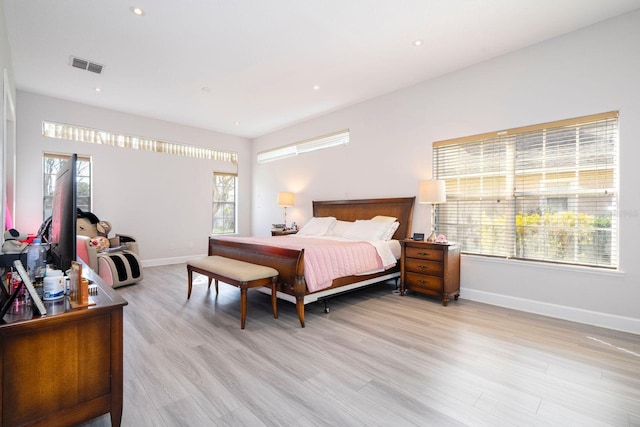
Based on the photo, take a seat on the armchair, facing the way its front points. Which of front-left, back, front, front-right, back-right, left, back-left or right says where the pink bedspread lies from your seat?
front

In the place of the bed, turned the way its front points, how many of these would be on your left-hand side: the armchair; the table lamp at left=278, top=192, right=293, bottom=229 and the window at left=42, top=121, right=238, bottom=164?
0

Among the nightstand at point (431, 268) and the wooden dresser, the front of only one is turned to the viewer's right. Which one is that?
the wooden dresser

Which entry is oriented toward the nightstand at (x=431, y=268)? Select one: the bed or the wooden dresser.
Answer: the wooden dresser

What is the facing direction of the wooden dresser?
to the viewer's right

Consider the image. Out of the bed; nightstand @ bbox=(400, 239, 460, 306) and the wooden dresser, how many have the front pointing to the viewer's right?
1

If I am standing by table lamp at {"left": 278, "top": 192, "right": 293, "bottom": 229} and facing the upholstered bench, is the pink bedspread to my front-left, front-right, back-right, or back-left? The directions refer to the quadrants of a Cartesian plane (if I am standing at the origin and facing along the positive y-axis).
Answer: front-left

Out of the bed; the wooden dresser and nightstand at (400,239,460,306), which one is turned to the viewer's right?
the wooden dresser

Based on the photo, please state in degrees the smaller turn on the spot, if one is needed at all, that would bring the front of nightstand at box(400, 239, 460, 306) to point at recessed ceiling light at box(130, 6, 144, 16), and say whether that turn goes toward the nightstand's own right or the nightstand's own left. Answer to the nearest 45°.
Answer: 0° — it already faces it

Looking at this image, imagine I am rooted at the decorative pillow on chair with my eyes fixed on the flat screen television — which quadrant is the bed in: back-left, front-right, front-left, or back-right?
front-left

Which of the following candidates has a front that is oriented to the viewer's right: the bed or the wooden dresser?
the wooden dresser

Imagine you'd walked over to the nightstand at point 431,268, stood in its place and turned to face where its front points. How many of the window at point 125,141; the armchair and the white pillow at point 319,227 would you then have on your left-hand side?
0

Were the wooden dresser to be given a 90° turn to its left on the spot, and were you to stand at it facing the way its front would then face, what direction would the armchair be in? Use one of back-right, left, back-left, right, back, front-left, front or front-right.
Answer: front

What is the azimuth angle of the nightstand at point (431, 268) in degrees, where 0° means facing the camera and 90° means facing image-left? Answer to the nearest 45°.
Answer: approximately 45°

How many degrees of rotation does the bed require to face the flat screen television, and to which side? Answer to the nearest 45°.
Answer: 0° — it already faces it

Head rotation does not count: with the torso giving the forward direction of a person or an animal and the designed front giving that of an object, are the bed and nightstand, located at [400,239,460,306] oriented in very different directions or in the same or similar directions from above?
same or similar directions
